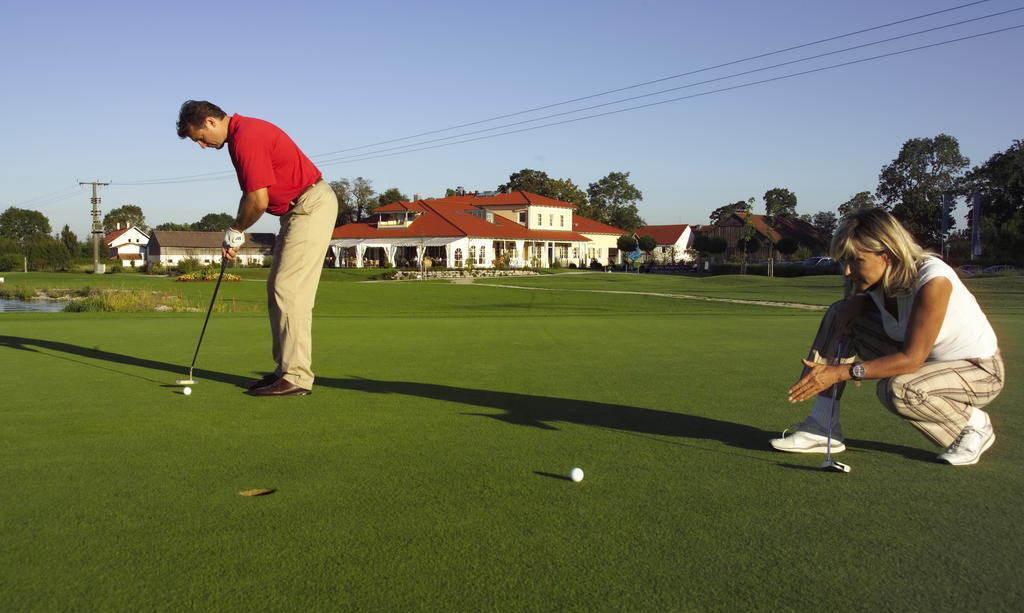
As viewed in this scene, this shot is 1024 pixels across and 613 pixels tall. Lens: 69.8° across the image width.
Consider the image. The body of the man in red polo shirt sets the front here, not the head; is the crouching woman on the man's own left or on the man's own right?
on the man's own left

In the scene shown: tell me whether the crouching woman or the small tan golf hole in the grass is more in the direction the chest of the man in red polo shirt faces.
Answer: the small tan golf hole in the grass

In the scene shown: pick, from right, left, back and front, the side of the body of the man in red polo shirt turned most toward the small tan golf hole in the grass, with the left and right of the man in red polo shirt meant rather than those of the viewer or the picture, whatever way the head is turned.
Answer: left

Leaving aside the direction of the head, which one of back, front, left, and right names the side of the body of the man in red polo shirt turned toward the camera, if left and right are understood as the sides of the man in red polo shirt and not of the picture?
left

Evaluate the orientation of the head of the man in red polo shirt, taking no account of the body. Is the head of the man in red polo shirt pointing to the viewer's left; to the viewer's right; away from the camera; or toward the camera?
to the viewer's left
